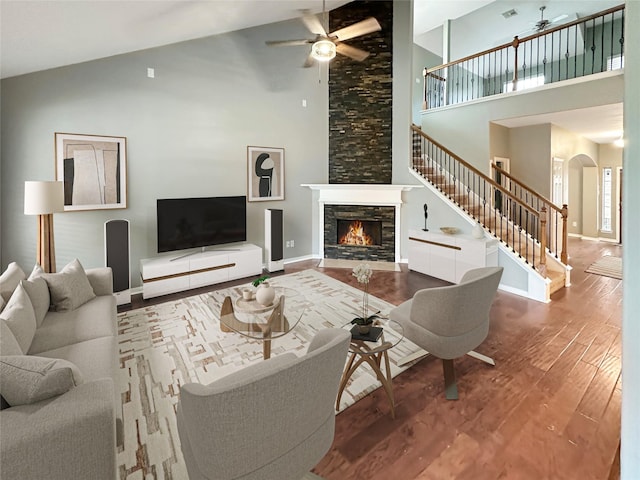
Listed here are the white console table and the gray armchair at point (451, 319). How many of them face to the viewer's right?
0

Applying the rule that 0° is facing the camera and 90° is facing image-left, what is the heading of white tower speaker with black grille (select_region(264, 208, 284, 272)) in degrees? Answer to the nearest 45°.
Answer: approximately 315°

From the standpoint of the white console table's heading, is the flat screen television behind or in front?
in front

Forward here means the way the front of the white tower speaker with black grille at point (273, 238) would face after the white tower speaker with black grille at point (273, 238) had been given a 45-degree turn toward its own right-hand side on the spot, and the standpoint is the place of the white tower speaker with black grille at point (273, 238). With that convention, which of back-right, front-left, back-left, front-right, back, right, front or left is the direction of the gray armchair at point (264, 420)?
front

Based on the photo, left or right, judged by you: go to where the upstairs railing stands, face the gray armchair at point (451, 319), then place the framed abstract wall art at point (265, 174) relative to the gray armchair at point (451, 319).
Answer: right

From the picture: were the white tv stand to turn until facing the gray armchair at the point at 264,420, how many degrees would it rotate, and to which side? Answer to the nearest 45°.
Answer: approximately 45° to its right

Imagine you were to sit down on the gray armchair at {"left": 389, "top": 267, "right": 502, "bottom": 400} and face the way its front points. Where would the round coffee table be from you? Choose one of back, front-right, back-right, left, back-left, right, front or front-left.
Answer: front-left

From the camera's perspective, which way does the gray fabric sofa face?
to the viewer's right

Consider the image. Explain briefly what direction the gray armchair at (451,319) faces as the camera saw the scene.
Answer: facing away from the viewer and to the left of the viewer

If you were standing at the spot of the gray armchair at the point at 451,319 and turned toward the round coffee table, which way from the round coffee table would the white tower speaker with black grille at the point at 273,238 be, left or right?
right

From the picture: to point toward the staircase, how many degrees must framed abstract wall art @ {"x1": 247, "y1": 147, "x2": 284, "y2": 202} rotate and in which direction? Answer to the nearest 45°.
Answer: approximately 45° to its left
